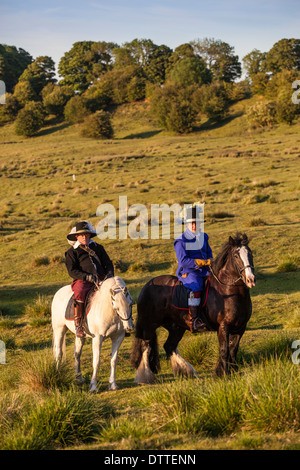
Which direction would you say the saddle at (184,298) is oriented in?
to the viewer's right

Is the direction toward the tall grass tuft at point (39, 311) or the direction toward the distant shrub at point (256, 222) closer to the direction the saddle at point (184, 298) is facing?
the distant shrub

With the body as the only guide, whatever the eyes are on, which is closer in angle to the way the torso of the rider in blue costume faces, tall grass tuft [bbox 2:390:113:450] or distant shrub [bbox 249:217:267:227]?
the tall grass tuft

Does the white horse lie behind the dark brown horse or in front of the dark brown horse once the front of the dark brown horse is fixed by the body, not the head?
behind

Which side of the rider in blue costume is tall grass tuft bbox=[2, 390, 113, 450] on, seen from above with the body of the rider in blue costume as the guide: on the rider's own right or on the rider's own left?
on the rider's own right

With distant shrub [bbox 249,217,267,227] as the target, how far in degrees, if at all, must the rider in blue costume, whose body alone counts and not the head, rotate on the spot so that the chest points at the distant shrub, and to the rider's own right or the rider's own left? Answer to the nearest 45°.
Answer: approximately 135° to the rider's own left

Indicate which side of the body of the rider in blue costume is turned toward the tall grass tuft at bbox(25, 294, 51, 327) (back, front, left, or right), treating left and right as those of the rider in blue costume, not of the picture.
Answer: back

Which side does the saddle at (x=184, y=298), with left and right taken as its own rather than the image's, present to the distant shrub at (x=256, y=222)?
left

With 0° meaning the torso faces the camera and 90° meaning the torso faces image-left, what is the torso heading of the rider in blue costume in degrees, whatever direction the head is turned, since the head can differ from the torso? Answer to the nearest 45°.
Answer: approximately 315°

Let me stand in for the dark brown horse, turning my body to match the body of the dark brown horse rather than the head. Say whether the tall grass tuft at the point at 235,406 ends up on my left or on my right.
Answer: on my right

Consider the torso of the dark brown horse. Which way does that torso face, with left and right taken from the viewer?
facing to the right of the viewer
